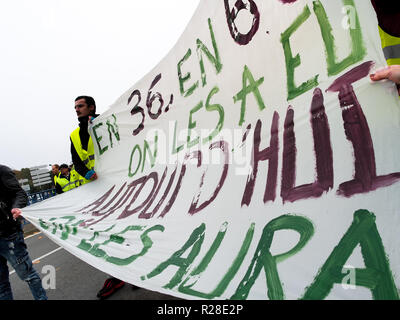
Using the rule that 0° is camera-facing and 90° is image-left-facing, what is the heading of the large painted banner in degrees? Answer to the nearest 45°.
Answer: approximately 45°

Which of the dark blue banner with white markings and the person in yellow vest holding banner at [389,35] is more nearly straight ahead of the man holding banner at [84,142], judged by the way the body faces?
the person in yellow vest holding banner

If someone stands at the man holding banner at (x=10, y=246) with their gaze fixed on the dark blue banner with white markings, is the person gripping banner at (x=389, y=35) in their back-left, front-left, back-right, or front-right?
back-right

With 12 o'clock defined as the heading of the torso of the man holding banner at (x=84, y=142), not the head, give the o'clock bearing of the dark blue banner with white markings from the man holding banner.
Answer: The dark blue banner with white markings is roughly at 4 o'clock from the man holding banner.
